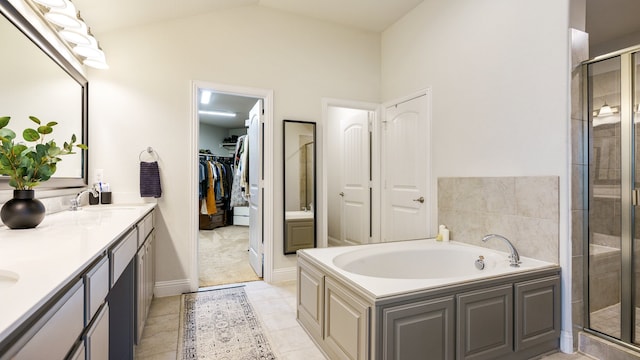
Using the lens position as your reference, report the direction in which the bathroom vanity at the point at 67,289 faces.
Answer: facing the viewer and to the right of the viewer

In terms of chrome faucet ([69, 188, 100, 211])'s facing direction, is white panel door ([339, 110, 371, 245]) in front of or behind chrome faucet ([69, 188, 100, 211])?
in front

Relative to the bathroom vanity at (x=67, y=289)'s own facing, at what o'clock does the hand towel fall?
The hand towel is roughly at 8 o'clock from the bathroom vanity.

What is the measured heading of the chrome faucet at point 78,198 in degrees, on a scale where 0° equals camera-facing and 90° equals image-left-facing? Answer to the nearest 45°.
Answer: approximately 270°

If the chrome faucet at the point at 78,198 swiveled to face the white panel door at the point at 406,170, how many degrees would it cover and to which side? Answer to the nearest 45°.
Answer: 0° — it already faces it

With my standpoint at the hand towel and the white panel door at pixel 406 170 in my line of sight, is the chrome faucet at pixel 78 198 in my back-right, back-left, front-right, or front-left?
back-right

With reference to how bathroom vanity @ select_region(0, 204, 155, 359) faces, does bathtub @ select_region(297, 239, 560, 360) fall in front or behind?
in front

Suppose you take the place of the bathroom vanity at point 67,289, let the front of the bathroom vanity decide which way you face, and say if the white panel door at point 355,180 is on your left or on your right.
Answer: on your left

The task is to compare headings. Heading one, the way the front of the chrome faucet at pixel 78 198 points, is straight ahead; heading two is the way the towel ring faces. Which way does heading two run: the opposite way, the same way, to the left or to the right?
to the right

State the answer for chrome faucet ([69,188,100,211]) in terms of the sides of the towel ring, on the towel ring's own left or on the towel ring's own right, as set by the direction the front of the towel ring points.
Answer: on the towel ring's own right

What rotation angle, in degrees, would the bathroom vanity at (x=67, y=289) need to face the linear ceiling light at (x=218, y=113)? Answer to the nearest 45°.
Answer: approximately 90° to its left

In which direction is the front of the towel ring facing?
toward the camera

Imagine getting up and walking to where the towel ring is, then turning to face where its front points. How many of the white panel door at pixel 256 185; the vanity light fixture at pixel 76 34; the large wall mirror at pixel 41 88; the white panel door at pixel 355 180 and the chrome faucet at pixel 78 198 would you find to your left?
2

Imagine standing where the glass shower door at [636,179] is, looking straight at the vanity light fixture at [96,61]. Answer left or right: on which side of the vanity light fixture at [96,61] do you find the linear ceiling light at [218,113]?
right
